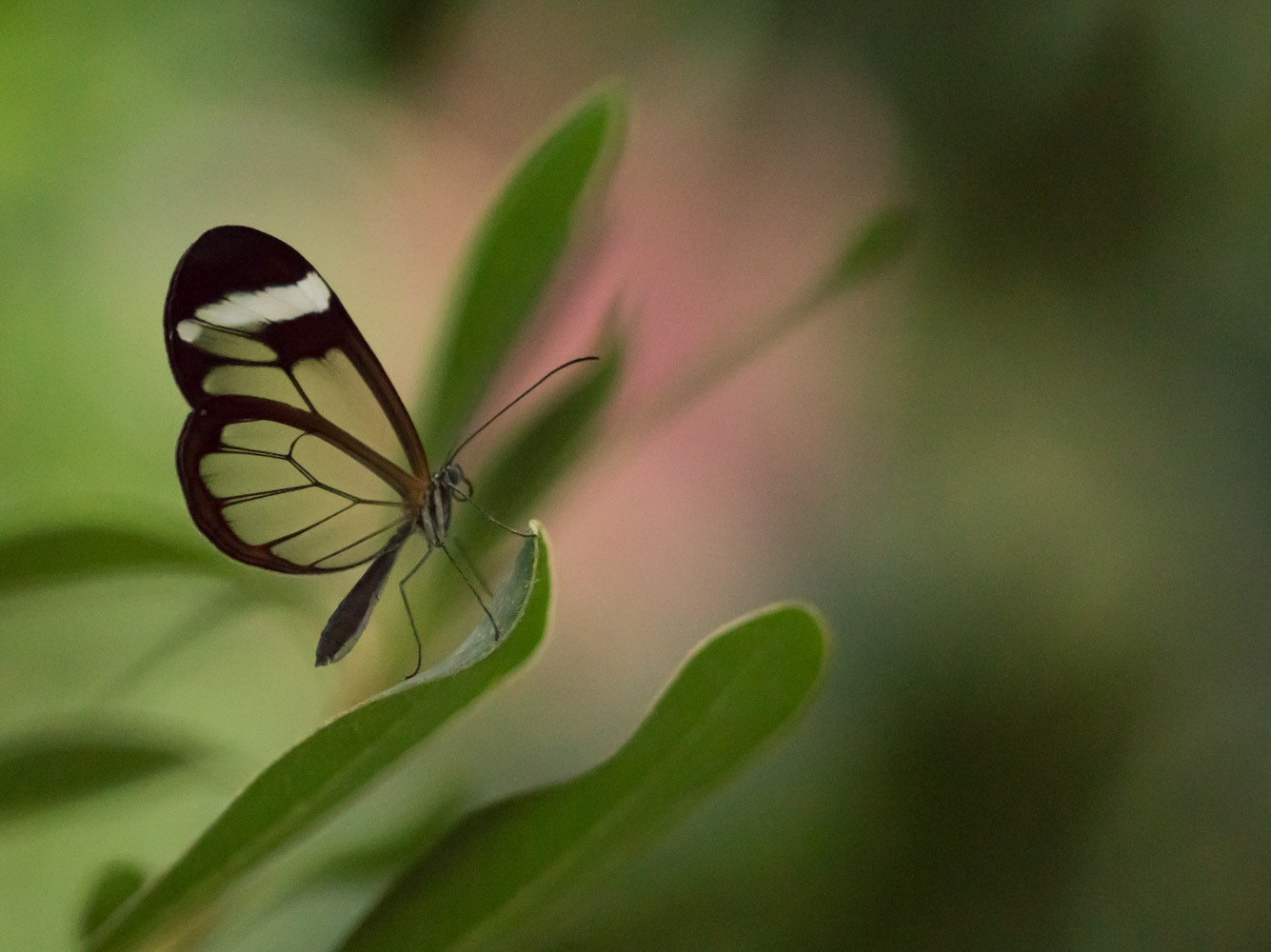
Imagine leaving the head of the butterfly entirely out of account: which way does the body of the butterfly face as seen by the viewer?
to the viewer's right
